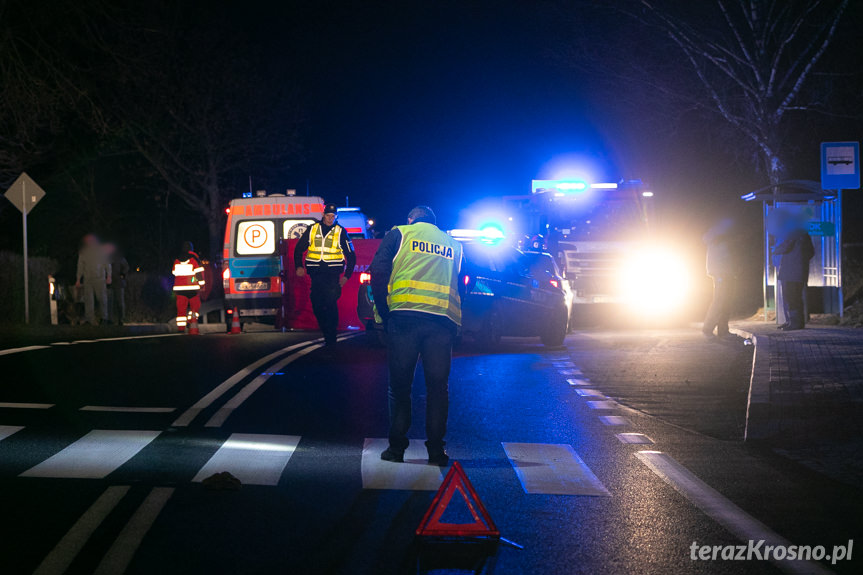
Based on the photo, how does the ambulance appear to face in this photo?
away from the camera

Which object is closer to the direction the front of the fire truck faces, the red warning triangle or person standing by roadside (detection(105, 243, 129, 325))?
the red warning triangle

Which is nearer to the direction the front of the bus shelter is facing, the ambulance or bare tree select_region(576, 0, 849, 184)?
the ambulance

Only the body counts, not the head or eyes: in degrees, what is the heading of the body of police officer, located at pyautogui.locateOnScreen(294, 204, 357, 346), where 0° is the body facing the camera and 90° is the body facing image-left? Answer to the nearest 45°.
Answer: approximately 0°

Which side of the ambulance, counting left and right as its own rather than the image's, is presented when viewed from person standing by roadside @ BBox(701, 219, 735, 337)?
right

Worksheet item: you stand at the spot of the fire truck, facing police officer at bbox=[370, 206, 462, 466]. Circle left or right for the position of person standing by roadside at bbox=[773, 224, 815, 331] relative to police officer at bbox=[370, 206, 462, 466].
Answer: left

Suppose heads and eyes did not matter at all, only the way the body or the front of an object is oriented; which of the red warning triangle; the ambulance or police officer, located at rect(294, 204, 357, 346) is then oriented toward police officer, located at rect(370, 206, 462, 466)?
police officer, located at rect(294, 204, 357, 346)

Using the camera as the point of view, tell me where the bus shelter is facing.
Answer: facing to the left of the viewer

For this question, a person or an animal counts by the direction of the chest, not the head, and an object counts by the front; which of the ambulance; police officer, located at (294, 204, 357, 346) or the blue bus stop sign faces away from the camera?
the ambulance

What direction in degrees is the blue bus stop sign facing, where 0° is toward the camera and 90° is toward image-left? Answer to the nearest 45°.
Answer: approximately 0°
